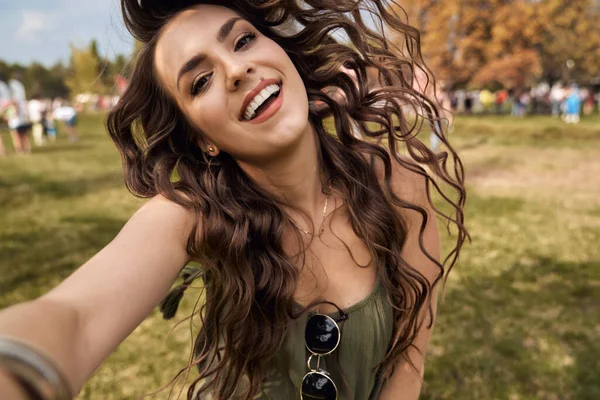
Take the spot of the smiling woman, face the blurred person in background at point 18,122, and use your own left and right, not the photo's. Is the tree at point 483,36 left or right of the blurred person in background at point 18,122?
right

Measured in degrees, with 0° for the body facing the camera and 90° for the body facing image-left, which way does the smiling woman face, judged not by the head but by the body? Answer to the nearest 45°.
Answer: approximately 0°

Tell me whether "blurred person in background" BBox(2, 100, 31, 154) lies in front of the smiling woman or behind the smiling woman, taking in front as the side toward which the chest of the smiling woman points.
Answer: behind

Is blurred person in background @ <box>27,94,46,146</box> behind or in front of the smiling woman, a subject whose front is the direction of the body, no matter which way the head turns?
behind

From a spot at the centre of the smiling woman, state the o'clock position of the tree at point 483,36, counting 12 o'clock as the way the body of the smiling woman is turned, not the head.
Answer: The tree is roughly at 7 o'clock from the smiling woman.
